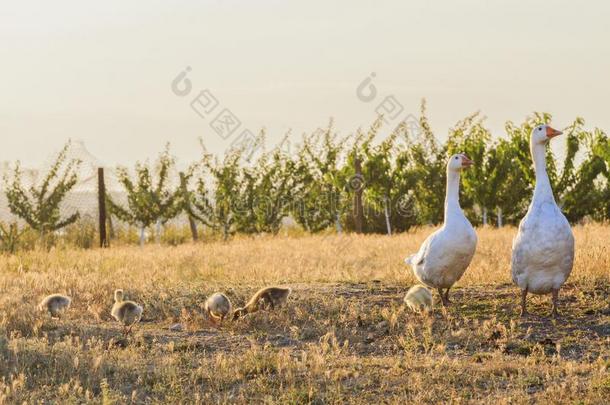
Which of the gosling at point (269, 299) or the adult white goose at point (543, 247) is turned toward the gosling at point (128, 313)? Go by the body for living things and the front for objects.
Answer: the gosling at point (269, 299)

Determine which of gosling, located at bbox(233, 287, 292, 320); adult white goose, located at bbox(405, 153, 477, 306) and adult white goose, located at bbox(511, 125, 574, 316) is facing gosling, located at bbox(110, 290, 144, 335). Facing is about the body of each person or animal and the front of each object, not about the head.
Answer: gosling, located at bbox(233, 287, 292, 320)

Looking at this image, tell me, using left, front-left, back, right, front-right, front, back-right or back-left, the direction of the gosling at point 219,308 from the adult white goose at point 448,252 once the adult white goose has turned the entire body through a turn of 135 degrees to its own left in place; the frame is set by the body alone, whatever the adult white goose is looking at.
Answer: left

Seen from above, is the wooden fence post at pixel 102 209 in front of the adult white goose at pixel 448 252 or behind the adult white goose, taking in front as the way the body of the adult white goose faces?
behind

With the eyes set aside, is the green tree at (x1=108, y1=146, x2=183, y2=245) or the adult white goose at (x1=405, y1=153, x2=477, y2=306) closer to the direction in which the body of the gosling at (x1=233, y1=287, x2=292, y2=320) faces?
the green tree

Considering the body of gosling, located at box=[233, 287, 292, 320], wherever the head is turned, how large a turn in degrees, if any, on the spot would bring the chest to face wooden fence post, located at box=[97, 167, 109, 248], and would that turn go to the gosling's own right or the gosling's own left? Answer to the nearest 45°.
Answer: approximately 90° to the gosling's own right

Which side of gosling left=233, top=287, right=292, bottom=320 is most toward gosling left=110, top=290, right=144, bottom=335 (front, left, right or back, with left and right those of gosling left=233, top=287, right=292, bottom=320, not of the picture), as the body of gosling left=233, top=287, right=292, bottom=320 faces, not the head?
front

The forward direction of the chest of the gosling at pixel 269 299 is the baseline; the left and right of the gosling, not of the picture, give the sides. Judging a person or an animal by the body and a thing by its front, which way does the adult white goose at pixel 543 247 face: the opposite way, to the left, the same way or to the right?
to the left

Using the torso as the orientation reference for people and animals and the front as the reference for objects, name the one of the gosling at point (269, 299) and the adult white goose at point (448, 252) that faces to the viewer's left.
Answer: the gosling

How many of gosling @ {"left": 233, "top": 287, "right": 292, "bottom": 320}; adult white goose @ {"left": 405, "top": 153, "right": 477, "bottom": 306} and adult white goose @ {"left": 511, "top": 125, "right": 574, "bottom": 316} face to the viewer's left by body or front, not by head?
1

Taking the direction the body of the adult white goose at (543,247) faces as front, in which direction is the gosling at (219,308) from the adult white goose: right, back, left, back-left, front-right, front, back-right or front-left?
right

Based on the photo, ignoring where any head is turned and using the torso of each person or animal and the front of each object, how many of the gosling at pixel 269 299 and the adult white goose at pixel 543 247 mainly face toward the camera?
1

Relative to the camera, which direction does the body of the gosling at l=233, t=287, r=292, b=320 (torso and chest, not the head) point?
to the viewer's left

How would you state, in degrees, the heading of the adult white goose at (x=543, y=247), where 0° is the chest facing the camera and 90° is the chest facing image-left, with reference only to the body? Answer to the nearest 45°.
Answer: approximately 0°

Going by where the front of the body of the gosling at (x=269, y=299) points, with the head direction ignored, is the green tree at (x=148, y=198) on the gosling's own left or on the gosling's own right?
on the gosling's own right

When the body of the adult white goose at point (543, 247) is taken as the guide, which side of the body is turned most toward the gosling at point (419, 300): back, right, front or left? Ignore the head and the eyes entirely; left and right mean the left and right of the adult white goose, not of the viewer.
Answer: right

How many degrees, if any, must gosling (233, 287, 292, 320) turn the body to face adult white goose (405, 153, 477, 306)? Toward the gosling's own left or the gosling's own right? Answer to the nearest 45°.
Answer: approximately 180°

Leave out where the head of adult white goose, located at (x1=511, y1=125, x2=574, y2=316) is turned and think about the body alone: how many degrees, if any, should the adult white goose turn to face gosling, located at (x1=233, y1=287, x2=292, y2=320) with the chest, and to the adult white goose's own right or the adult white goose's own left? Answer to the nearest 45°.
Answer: approximately 90° to the adult white goose's own right
